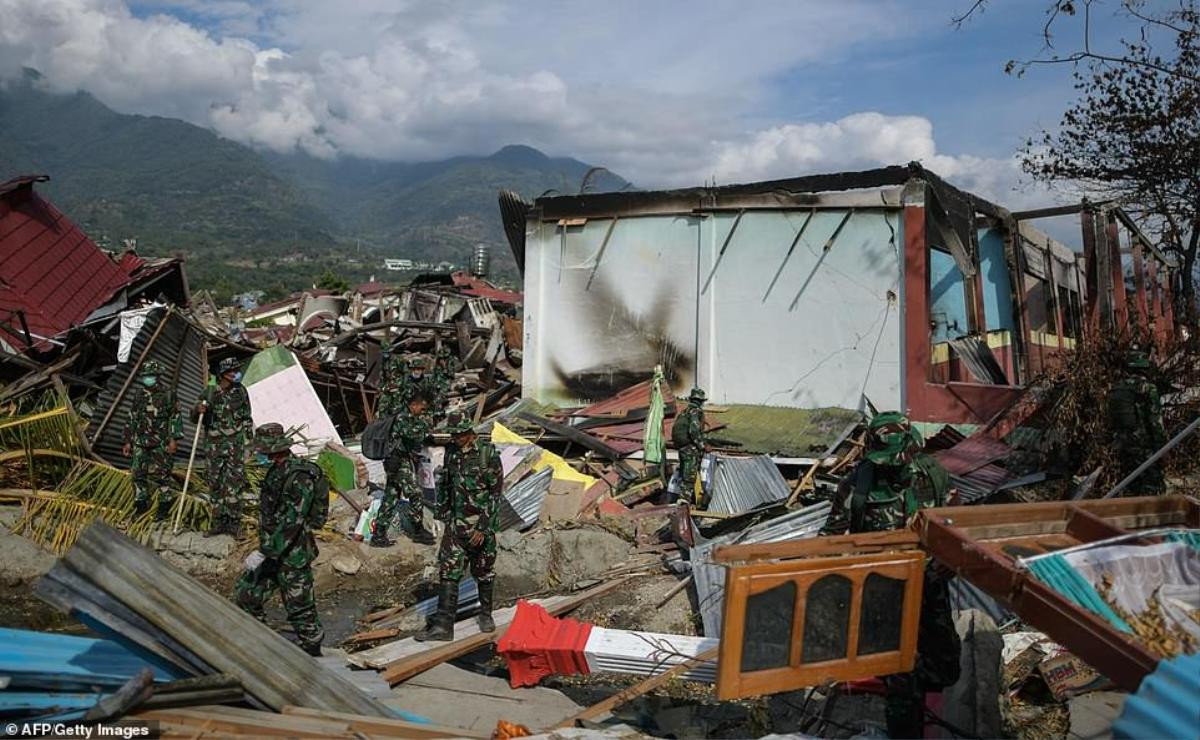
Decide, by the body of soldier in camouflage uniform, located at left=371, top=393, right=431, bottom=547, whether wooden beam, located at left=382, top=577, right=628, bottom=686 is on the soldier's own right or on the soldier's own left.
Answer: on the soldier's own right

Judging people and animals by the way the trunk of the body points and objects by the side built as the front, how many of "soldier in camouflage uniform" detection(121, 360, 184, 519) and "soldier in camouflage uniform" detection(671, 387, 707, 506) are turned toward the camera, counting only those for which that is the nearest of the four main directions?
1

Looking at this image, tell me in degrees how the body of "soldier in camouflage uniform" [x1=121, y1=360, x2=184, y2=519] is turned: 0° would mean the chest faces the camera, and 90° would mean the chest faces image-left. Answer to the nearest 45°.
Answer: approximately 0°

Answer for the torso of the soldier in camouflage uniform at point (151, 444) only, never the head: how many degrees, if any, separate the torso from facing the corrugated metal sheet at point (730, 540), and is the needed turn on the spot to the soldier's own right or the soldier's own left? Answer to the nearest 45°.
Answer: approximately 45° to the soldier's own left

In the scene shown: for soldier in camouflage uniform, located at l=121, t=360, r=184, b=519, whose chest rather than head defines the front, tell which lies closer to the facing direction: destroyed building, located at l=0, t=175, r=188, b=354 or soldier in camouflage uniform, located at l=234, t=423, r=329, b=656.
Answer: the soldier in camouflage uniform

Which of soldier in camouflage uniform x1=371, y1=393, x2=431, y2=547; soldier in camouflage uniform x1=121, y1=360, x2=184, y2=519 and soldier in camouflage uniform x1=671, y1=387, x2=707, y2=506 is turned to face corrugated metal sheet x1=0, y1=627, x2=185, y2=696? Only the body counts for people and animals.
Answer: soldier in camouflage uniform x1=121, y1=360, x2=184, y2=519

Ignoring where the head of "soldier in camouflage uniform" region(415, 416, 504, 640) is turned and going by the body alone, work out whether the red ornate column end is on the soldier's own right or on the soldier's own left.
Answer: on the soldier's own left

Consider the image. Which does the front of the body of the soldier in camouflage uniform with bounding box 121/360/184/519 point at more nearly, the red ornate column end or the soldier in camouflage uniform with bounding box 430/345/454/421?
the red ornate column end

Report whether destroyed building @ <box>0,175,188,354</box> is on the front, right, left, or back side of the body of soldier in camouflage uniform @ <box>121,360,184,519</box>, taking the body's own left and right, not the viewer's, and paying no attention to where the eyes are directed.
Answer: back
